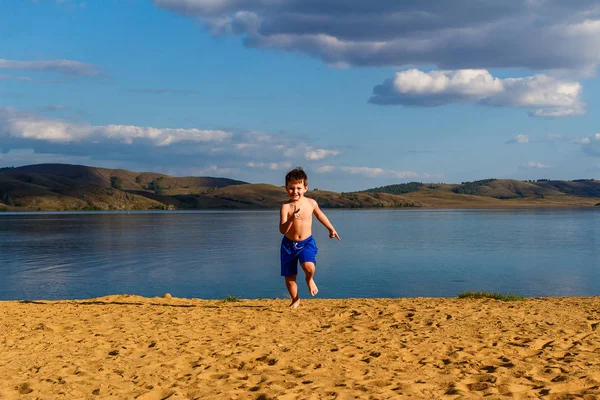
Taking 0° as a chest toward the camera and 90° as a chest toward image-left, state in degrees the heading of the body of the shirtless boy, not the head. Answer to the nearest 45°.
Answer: approximately 0°
